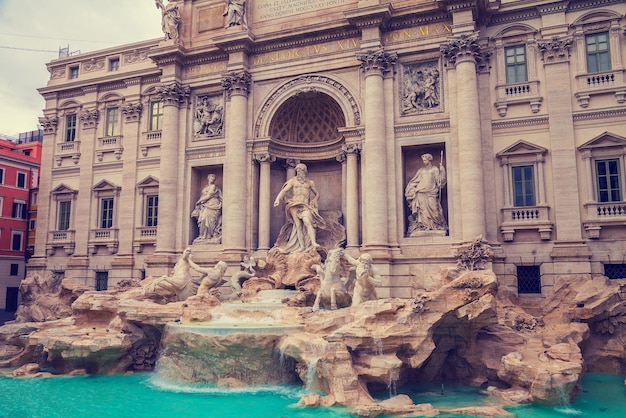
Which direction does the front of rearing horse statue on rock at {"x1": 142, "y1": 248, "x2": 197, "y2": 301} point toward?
to the viewer's left

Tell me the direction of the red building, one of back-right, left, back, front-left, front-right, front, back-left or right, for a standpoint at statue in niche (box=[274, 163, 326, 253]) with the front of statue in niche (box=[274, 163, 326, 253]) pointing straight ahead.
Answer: back-right

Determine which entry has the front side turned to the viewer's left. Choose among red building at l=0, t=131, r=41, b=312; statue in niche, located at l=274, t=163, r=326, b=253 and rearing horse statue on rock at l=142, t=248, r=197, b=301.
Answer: the rearing horse statue on rock

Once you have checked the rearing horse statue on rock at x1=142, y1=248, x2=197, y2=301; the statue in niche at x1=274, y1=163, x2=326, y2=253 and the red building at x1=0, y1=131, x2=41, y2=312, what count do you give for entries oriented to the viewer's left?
1

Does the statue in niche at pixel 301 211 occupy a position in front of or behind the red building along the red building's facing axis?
in front

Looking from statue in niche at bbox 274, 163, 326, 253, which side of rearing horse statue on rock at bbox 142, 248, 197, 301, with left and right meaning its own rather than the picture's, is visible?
back

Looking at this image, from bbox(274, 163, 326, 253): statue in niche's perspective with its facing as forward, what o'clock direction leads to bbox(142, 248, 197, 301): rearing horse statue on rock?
The rearing horse statue on rock is roughly at 2 o'clock from the statue in niche.

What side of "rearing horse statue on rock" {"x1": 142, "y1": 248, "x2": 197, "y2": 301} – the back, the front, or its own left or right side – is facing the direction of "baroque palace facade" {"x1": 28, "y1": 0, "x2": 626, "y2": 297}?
back

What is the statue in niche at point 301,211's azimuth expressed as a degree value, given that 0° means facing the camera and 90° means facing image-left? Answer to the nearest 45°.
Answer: approximately 0°

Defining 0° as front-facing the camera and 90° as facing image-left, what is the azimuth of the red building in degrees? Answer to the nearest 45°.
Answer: approximately 315°

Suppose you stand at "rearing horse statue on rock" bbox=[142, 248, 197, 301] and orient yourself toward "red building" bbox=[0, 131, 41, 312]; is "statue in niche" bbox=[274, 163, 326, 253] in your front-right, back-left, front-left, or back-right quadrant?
back-right
